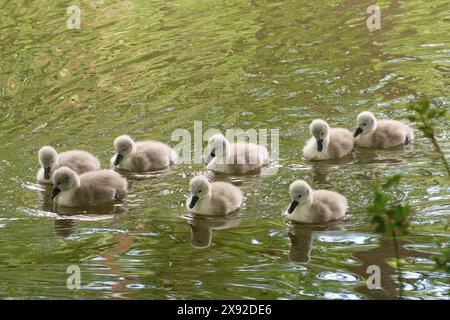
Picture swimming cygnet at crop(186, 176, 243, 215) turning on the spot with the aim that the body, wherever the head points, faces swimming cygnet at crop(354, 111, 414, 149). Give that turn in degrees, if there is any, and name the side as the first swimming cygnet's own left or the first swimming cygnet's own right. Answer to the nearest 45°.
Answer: approximately 180°

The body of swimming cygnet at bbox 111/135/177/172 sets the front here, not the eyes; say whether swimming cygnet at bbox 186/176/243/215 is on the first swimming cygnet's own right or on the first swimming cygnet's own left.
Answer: on the first swimming cygnet's own left

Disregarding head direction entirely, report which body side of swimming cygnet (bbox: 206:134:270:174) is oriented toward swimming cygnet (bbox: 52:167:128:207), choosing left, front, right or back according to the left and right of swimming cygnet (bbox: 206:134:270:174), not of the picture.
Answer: front

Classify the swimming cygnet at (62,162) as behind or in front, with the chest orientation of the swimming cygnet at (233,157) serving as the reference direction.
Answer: in front

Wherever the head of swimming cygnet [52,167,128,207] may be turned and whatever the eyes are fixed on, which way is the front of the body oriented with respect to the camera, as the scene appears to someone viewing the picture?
to the viewer's left

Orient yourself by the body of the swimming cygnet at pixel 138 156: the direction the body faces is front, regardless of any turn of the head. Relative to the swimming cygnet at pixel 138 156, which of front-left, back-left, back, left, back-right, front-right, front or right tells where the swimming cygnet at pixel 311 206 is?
back-left

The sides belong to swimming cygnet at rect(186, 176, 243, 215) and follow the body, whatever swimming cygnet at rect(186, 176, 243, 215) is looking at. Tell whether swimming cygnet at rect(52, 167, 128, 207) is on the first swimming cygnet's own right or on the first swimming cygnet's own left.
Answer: on the first swimming cygnet's own right

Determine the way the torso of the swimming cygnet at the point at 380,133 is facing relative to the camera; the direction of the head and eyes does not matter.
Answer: to the viewer's left

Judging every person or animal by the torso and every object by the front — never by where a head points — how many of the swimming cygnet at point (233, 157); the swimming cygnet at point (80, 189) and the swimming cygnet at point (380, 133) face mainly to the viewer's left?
3

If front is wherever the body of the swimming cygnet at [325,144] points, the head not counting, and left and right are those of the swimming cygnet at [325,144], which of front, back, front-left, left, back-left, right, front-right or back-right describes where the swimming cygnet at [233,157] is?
front-right

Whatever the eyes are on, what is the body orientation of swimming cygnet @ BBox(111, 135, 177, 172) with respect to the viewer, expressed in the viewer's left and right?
facing to the left of the viewer

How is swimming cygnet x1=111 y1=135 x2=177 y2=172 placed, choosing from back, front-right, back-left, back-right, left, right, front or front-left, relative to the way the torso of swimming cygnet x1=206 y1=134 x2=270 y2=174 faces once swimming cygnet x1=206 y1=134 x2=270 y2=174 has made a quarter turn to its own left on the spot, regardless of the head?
right

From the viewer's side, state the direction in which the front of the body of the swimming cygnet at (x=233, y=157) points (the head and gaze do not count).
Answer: to the viewer's left

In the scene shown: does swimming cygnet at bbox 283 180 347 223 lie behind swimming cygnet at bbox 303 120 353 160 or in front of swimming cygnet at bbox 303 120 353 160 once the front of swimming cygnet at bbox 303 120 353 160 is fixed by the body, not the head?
in front

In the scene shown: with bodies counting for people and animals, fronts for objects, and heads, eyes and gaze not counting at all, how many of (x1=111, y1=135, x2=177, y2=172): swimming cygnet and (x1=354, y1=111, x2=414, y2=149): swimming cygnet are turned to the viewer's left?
2
